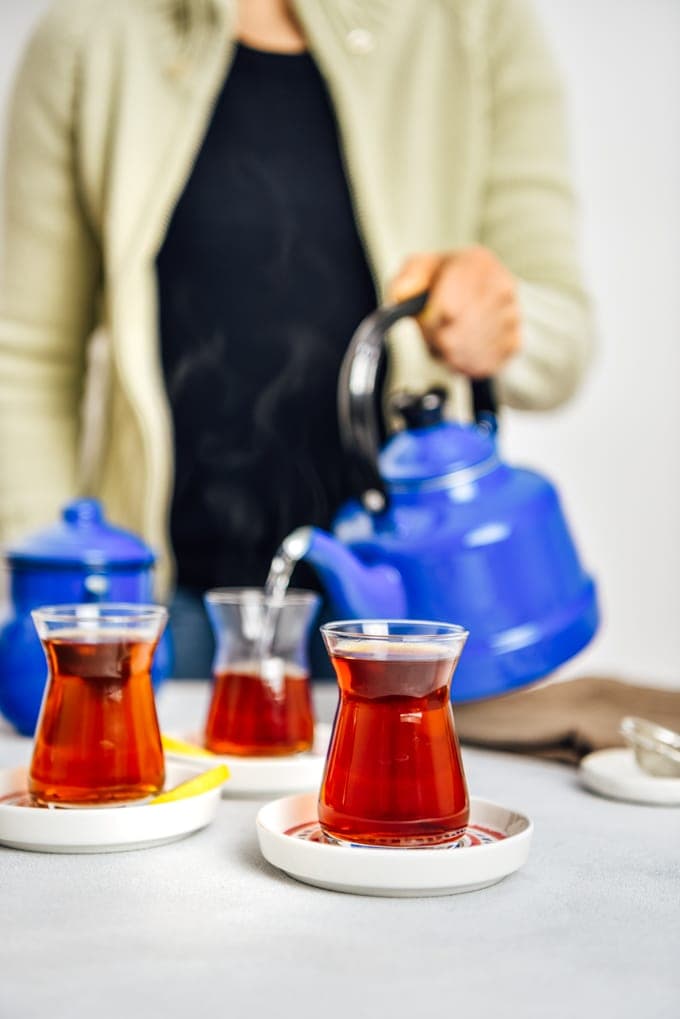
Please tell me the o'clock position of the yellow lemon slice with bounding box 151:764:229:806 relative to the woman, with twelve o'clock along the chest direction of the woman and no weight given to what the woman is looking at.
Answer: The yellow lemon slice is roughly at 12 o'clock from the woman.

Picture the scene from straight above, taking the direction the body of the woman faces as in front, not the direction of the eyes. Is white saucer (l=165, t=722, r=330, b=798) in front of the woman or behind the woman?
in front

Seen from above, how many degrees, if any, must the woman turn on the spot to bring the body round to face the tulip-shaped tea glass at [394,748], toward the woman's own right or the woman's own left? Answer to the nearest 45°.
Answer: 0° — they already face it

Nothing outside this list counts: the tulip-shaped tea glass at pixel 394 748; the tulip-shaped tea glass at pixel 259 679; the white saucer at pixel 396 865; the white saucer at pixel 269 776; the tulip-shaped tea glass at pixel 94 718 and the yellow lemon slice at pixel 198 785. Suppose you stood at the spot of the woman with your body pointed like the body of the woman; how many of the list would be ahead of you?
6

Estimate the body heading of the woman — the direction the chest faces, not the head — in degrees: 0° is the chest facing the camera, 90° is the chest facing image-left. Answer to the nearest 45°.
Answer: approximately 0°

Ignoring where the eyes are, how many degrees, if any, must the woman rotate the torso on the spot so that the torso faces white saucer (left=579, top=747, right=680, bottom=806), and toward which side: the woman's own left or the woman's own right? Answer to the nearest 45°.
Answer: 0° — they already face it

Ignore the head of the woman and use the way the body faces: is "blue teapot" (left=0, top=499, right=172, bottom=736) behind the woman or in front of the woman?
in front

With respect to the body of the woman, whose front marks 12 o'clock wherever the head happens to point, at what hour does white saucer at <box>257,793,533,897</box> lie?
The white saucer is roughly at 12 o'clock from the woman.
